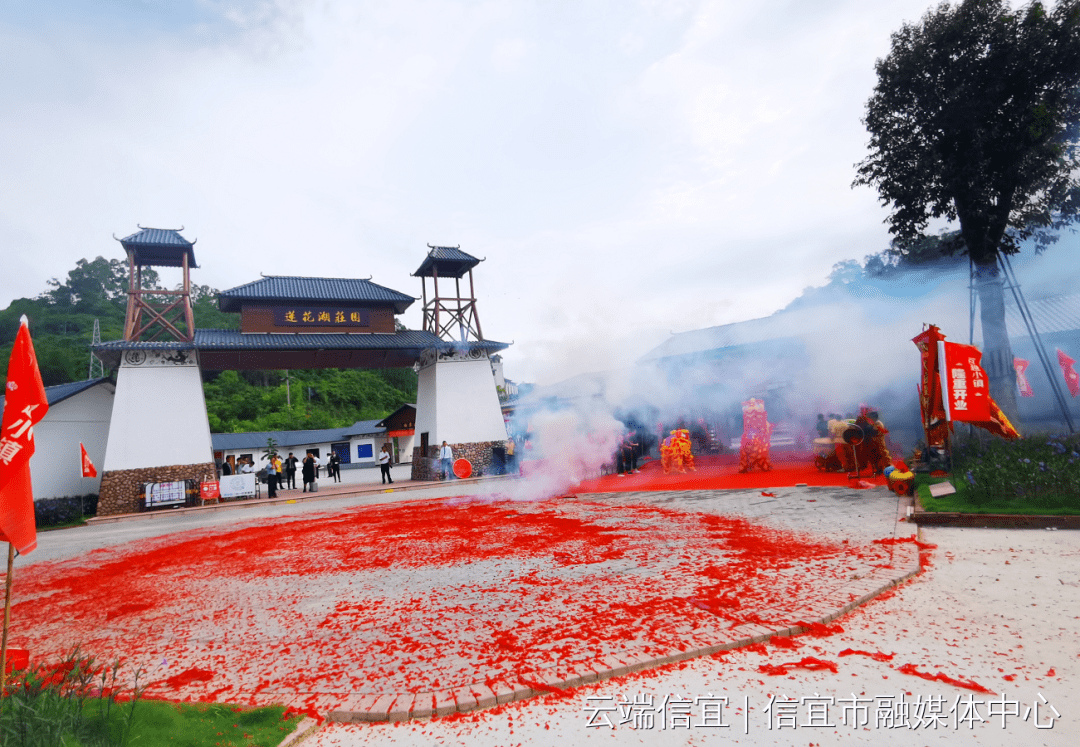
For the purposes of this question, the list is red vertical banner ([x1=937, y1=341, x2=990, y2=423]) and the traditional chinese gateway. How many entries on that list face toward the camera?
2

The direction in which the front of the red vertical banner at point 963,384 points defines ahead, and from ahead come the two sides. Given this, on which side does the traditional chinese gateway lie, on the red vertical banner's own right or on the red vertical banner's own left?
on the red vertical banner's own right

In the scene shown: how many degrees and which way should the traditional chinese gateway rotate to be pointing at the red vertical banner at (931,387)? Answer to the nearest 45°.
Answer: approximately 45° to its left

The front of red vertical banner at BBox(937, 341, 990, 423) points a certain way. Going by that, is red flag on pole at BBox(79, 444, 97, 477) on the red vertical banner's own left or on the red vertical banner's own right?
on the red vertical banner's own right

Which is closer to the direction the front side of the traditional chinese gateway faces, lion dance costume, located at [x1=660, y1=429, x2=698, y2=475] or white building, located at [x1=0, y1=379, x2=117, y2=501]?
the lion dance costume

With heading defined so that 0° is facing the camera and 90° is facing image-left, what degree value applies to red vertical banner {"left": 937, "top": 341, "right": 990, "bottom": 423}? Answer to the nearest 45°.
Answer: approximately 0°
